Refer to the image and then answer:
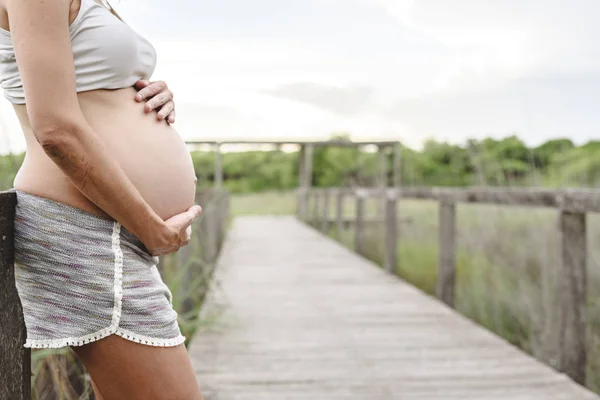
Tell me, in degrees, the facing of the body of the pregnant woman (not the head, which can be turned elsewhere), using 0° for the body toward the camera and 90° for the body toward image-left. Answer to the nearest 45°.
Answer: approximately 270°
